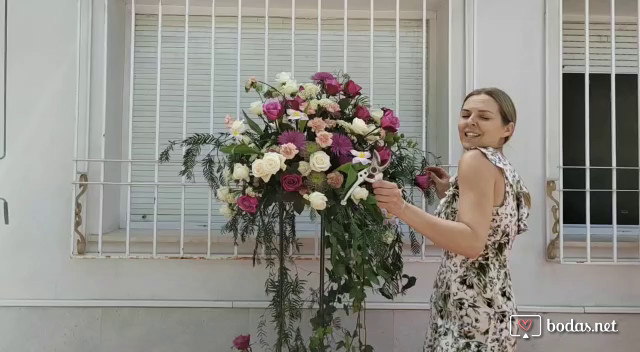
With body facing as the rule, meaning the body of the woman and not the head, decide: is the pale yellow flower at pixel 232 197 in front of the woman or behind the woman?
in front

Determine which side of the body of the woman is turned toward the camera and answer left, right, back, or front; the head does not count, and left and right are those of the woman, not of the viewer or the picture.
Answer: left

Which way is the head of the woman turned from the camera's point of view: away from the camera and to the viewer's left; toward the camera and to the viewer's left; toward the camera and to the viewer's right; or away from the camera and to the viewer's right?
toward the camera and to the viewer's left
